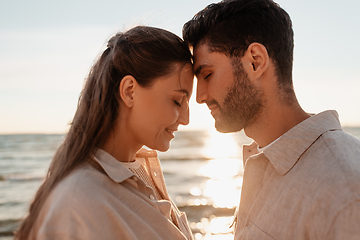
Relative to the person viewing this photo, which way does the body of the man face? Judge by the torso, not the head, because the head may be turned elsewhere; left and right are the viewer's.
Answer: facing to the left of the viewer

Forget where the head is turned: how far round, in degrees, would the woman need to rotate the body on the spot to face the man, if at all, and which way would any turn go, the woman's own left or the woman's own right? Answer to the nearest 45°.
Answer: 0° — they already face them

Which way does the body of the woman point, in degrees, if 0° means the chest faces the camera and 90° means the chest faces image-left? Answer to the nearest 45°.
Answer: approximately 270°

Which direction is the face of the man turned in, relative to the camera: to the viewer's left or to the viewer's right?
to the viewer's left

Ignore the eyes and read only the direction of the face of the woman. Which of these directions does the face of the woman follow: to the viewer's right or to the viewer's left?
to the viewer's right

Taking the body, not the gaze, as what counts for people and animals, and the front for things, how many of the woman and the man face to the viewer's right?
1
